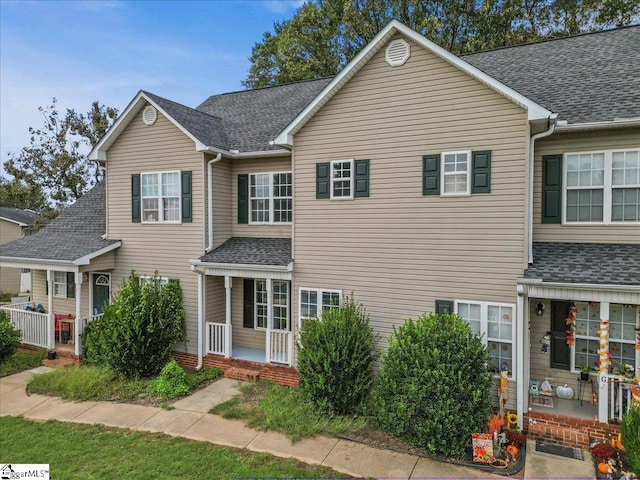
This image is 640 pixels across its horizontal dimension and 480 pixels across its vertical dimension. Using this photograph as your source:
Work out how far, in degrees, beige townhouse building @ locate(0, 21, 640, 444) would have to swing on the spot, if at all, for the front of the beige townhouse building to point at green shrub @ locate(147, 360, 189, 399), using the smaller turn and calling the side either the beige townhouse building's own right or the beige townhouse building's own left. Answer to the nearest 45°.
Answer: approximately 45° to the beige townhouse building's own right

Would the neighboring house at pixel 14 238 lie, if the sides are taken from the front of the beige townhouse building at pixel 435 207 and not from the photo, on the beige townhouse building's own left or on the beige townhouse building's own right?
on the beige townhouse building's own right

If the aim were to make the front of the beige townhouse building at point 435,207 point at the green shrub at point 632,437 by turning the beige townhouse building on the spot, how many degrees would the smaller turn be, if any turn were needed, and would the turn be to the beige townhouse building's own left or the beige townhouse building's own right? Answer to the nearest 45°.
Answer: approximately 90° to the beige townhouse building's own left

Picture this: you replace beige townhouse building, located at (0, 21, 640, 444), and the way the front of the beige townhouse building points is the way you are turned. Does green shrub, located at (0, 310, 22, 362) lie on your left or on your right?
on your right

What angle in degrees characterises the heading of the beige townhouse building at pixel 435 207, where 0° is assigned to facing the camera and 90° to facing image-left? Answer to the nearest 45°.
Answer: approximately 45°

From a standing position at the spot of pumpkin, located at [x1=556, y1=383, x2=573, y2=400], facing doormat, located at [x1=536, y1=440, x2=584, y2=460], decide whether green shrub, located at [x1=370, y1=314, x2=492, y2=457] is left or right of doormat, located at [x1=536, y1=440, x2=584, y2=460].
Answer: right

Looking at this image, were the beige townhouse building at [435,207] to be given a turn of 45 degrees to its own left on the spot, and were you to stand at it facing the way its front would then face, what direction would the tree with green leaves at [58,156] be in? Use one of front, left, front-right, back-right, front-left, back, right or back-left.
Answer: back-right
